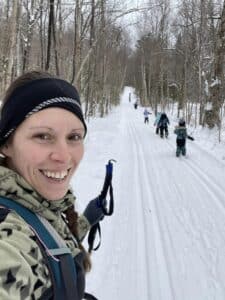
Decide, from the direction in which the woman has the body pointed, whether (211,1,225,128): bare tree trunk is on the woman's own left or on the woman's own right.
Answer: on the woman's own left

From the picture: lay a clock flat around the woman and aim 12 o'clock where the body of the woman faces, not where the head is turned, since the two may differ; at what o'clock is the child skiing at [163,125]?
The child skiing is roughly at 8 o'clock from the woman.

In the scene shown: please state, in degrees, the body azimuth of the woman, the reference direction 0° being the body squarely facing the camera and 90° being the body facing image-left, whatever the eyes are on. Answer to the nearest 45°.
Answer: approximately 315°

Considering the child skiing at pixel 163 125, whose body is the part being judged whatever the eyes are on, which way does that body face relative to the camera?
away from the camera

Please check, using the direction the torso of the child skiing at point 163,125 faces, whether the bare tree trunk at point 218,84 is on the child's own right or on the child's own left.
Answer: on the child's own right

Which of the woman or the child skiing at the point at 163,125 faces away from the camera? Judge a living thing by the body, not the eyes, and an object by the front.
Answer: the child skiing

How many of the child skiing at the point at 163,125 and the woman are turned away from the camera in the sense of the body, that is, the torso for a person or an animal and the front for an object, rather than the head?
1

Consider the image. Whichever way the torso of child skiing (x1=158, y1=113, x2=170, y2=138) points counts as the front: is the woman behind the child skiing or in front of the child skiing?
behind
